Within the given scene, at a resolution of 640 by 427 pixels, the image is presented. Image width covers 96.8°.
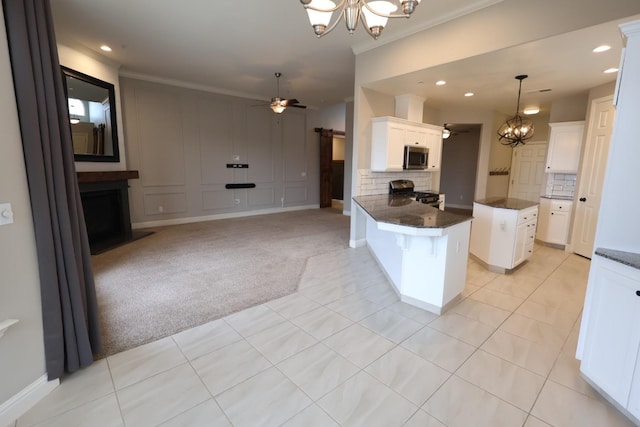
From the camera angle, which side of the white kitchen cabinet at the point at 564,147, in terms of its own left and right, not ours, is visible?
front

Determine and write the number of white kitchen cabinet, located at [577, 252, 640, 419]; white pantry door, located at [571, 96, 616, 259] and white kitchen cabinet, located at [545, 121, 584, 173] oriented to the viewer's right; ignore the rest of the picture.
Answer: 0

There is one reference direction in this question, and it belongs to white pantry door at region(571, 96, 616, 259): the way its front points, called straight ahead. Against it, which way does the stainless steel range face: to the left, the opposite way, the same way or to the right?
to the left

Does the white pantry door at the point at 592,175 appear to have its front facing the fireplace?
yes

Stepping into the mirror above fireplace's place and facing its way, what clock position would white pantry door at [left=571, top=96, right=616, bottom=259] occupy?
The white pantry door is roughly at 12 o'clock from the mirror above fireplace.

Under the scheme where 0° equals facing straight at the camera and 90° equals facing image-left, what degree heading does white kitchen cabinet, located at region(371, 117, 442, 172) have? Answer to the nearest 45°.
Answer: approximately 315°

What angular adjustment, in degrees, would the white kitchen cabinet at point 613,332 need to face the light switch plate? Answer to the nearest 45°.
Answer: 0° — it already faces it

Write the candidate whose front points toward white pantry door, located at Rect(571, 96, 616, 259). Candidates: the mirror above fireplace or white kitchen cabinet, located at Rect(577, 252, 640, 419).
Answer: the mirror above fireplace

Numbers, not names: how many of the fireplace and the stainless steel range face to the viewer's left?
0

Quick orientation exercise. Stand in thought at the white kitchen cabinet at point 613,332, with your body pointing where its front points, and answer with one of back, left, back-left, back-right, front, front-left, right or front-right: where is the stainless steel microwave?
right

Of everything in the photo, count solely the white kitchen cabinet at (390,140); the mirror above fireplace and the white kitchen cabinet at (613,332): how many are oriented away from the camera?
0

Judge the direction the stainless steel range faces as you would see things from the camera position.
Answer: facing the viewer and to the right of the viewer

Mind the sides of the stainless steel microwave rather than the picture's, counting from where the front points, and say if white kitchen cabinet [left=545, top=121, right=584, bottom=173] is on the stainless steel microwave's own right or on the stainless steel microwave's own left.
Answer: on the stainless steel microwave's own left
